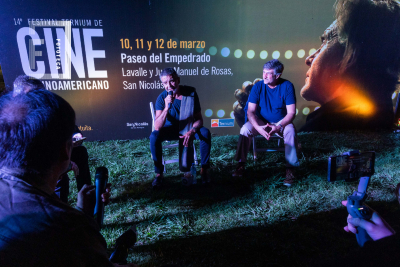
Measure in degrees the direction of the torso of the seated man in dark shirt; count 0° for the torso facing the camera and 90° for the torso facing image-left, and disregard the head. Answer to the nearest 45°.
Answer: approximately 0°

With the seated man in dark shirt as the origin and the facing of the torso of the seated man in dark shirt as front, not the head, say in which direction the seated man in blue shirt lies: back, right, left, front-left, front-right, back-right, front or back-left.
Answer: left
